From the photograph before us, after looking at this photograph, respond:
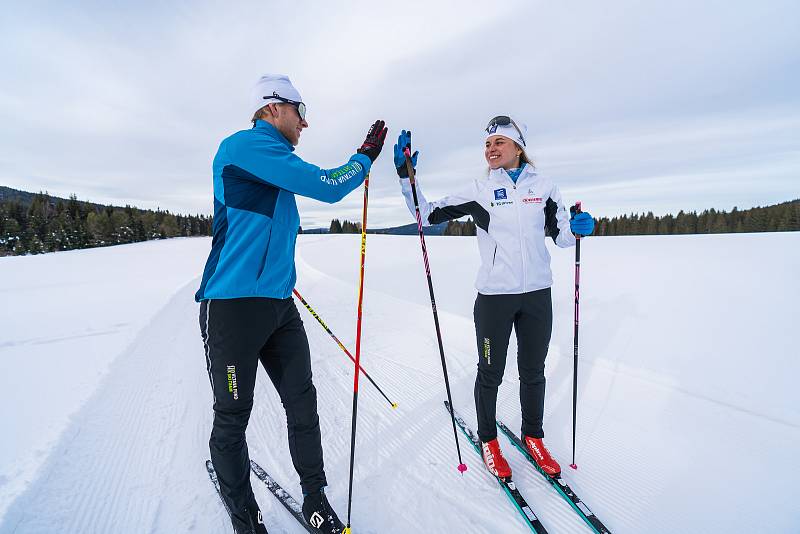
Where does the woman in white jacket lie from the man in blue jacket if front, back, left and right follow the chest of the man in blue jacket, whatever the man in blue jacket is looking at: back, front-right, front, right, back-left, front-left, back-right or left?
front

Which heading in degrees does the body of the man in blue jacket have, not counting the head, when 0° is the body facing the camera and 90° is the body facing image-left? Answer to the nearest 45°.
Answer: approximately 270°

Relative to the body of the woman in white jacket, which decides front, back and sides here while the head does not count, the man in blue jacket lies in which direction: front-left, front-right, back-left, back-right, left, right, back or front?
front-right

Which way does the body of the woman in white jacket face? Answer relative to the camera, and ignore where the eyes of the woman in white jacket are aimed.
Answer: toward the camera

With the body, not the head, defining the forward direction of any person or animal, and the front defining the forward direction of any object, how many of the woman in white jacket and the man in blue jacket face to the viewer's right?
1

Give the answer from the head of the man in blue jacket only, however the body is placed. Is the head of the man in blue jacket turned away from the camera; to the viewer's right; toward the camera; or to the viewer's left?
to the viewer's right

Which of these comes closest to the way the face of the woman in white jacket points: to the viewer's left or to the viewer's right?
to the viewer's left
